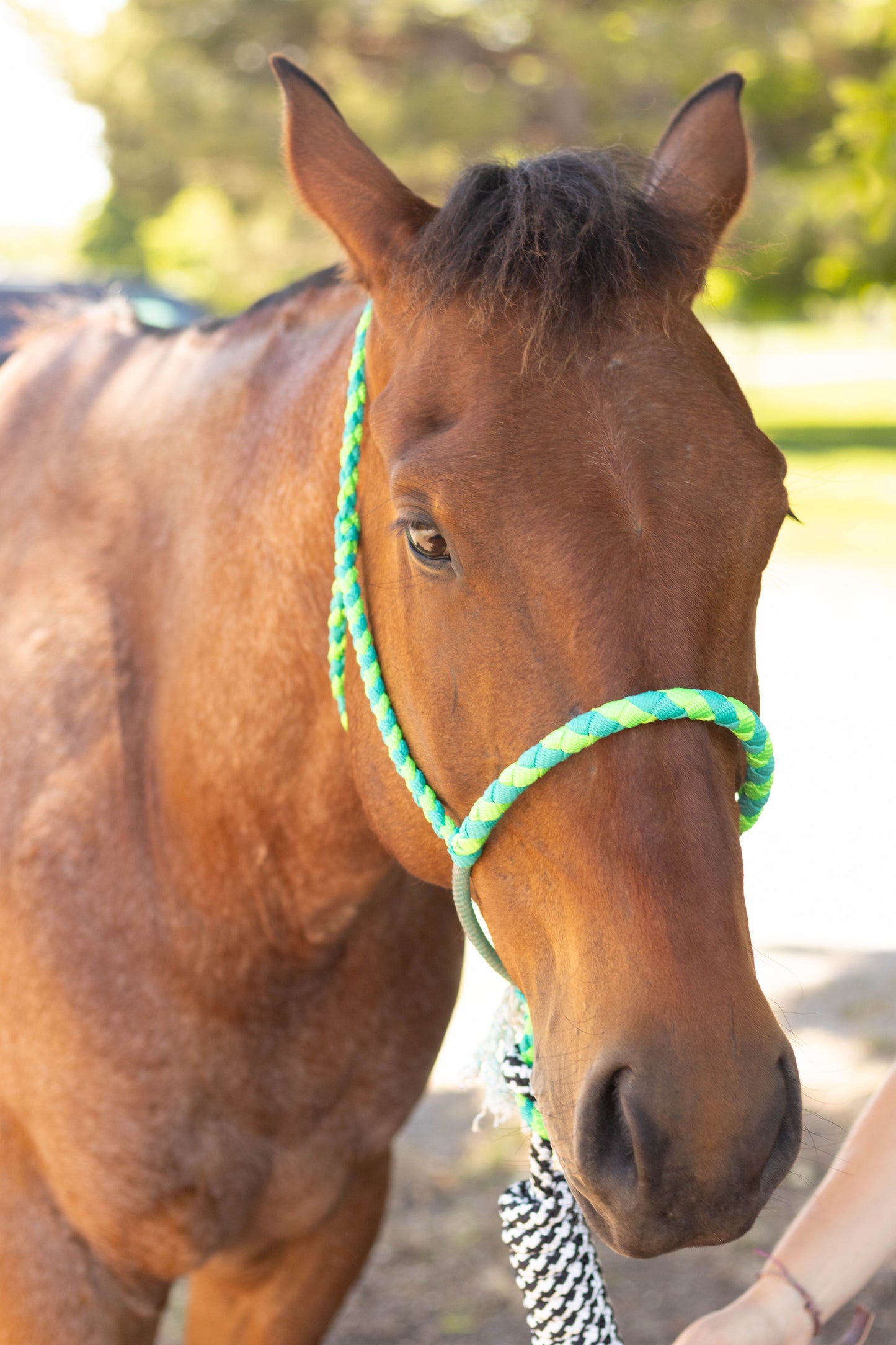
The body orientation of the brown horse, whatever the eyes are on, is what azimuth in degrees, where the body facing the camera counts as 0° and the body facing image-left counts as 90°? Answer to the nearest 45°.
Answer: approximately 315°

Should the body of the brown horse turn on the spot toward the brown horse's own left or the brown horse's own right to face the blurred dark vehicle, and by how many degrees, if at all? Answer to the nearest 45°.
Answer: approximately 180°
